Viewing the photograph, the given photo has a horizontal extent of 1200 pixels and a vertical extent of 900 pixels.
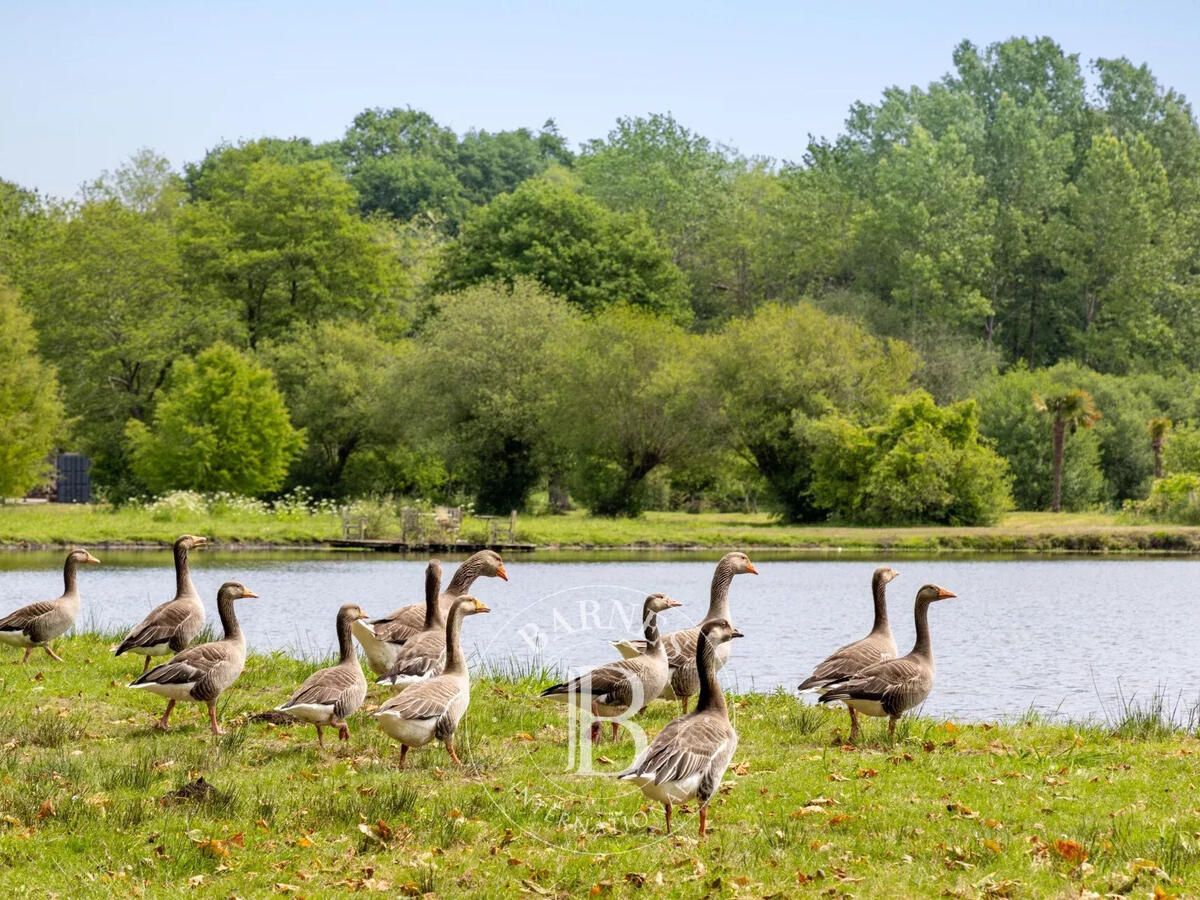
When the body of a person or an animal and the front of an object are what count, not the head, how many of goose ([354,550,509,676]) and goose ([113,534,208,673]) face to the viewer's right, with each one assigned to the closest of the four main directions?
2

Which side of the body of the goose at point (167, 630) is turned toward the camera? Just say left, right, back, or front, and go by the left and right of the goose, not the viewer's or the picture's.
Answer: right

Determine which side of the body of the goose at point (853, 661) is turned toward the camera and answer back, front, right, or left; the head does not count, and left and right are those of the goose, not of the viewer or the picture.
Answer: right

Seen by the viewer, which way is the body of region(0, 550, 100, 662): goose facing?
to the viewer's right

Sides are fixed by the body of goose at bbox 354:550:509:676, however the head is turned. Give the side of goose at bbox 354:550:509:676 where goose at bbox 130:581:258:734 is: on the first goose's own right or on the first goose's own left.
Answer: on the first goose's own right

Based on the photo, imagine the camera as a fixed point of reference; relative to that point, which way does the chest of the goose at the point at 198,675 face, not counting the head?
to the viewer's right

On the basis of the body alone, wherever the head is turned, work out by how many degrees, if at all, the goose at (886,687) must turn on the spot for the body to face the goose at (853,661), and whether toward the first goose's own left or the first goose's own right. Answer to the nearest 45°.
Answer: approximately 135° to the first goose's own left

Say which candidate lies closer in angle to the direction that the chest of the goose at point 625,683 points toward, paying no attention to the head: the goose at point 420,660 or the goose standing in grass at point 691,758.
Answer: the goose standing in grass

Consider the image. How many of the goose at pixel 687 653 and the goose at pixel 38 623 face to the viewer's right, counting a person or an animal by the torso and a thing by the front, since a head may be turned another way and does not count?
2

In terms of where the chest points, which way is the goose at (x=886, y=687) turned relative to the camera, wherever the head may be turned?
to the viewer's right

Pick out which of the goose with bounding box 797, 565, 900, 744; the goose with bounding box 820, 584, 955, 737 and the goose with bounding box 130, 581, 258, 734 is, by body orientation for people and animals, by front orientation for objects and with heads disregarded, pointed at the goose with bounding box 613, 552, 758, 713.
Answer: the goose with bounding box 130, 581, 258, 734

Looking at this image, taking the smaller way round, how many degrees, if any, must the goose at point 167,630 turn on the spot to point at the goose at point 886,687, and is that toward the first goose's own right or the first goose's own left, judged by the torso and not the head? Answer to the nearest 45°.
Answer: approximately 45° to the first goose's own right

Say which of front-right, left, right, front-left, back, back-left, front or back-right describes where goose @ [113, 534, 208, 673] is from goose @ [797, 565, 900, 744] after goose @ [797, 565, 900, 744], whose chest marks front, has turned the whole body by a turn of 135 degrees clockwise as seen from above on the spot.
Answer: front-right

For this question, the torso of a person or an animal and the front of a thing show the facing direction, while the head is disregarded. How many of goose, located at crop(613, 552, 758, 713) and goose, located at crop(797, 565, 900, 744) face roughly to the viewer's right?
2

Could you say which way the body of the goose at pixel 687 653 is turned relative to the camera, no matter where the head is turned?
to the viewer's right

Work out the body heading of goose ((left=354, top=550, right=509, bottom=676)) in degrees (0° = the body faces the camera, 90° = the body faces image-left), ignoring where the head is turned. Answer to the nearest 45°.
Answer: approximately 270°
